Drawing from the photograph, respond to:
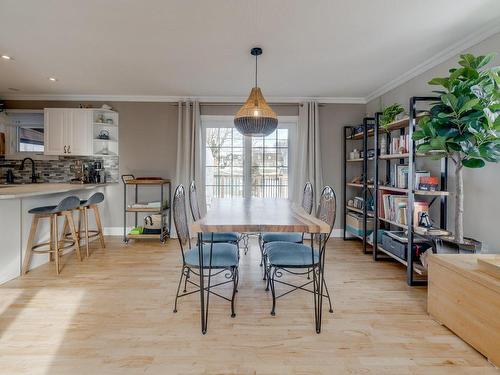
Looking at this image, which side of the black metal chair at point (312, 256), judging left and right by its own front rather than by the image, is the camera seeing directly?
left

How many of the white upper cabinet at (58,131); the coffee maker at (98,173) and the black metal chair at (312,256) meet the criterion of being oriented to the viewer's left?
1

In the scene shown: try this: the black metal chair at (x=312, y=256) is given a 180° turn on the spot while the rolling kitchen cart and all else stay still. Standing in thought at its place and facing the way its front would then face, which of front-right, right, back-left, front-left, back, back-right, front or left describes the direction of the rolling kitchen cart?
back-left

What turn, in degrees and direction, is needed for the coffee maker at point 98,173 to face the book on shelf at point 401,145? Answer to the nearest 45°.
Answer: approximately 45° to its left

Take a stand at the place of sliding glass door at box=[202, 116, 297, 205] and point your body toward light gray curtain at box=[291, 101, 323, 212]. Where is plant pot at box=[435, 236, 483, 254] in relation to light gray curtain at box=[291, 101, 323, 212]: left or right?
right

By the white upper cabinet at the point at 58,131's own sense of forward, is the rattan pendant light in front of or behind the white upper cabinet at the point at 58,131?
in front

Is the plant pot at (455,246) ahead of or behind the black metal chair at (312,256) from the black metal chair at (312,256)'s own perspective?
behind

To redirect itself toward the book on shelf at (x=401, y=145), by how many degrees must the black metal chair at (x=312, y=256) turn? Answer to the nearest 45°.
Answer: approximately 135° to its right
